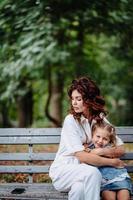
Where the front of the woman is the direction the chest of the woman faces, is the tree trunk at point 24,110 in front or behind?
behind

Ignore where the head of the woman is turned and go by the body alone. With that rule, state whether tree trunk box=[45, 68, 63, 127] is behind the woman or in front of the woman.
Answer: behind

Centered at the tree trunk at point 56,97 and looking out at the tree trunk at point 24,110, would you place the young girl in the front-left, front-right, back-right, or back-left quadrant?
back-left

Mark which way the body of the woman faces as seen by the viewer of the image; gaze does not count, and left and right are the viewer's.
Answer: facing the viewer and to the right of the viewer
